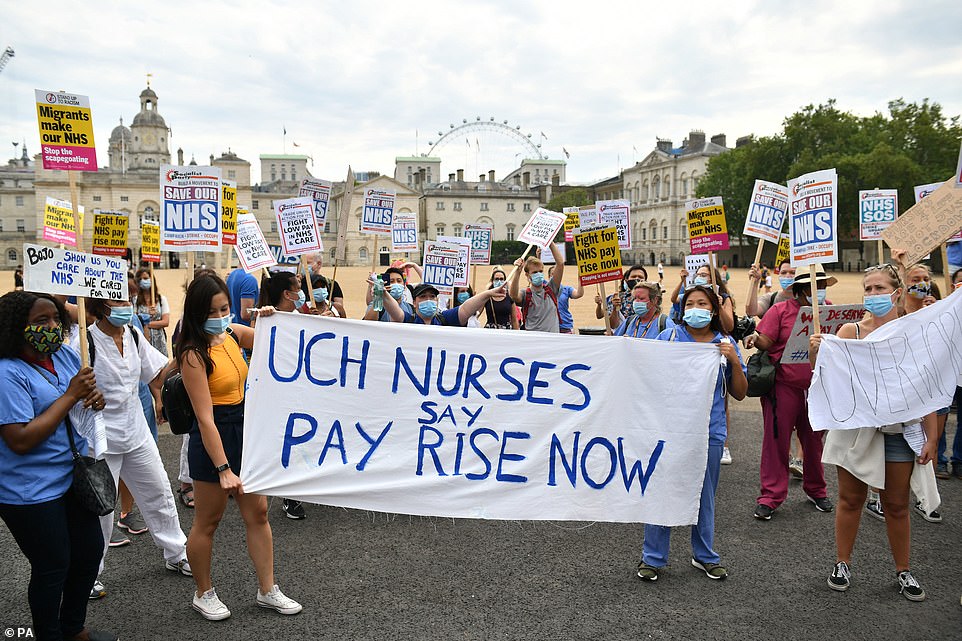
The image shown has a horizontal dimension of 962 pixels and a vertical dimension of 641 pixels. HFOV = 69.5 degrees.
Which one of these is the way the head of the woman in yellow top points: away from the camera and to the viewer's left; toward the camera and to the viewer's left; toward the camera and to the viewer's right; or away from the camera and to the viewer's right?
toward the camera and to the viewer's right

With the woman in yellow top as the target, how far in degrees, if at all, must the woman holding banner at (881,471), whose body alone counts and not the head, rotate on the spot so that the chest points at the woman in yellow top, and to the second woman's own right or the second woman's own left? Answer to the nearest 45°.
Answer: approximately 45° to the second woman's own right

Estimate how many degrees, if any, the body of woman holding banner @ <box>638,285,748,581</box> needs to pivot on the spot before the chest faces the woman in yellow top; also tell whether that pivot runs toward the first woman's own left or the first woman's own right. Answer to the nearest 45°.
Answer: approximately 45° to the first woman's own right

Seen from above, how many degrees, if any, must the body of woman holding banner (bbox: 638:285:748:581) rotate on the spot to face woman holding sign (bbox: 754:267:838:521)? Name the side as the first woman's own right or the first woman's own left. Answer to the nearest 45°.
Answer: approximately 180°

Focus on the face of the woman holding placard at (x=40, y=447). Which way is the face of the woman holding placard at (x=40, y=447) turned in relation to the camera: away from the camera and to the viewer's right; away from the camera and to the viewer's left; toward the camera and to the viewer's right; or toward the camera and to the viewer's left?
toward the camera and to the viewer's right

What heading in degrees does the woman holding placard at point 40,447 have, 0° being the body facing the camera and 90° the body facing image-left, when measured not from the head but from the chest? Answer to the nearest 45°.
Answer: approximately 315°

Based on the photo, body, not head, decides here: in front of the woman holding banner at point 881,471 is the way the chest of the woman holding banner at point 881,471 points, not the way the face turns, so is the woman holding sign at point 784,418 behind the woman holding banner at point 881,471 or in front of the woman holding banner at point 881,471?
behind

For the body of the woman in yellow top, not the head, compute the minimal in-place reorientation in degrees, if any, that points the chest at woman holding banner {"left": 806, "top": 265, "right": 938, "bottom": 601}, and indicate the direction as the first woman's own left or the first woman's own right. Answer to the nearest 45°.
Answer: approximately 45° to the first woman's own left

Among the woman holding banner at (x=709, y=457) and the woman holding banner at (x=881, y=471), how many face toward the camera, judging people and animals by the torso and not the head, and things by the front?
2

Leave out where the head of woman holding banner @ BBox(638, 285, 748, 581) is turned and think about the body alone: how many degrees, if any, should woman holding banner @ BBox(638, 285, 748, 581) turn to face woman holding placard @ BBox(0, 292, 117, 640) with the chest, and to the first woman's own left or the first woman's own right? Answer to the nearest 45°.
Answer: approximately 45° to the first woman's own right

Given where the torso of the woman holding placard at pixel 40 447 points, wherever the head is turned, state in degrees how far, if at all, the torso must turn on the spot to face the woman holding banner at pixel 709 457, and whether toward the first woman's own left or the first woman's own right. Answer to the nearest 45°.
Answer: approximately 45° to the first woman's own left

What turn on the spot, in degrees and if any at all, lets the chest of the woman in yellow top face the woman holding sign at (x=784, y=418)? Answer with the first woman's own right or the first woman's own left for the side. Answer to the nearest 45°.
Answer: approximately 45° to the first woman's own left
